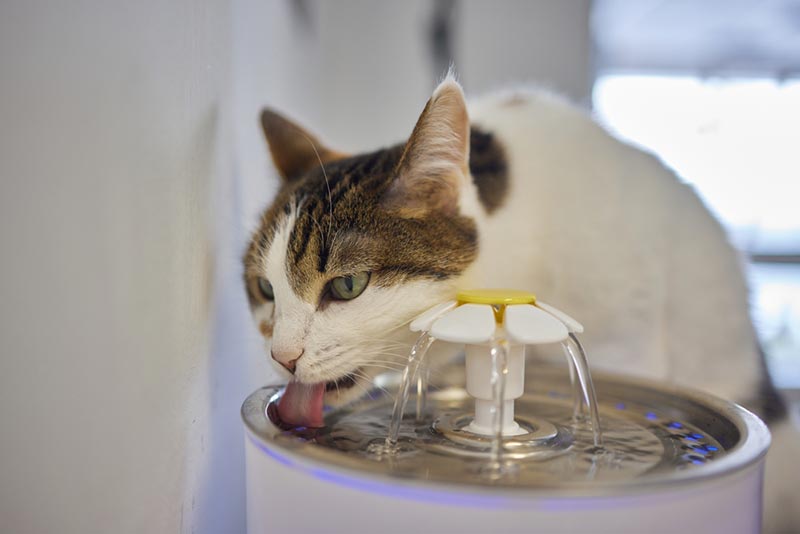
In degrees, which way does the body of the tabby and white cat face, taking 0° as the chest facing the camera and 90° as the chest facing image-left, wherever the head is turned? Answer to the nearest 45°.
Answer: approximately 45°
